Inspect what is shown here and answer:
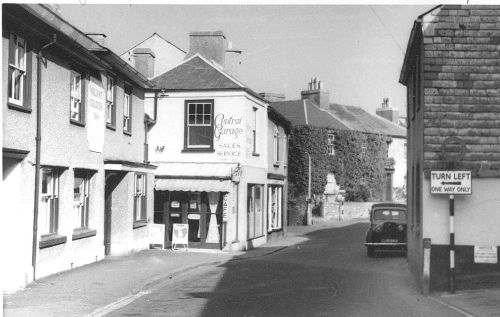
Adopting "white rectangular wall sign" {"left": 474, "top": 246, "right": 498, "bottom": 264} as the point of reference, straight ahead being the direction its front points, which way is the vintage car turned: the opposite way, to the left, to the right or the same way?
the same way

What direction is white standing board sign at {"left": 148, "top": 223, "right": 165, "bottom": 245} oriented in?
toward the camera

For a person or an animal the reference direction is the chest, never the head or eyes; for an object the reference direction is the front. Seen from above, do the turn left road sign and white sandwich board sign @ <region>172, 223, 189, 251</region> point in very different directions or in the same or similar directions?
same or similar directions

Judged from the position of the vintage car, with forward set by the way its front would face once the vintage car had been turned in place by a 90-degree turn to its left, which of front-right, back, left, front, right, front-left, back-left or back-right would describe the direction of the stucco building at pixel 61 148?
back-right

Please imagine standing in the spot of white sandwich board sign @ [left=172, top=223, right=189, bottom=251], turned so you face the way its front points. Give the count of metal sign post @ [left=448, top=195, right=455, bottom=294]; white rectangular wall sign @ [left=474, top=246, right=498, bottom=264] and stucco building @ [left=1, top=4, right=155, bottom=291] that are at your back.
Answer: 0

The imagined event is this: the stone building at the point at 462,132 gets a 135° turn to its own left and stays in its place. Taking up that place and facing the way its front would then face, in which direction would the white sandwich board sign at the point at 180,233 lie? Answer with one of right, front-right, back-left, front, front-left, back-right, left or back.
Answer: back

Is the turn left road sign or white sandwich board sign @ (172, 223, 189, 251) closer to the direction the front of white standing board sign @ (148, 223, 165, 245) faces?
the turn left road sign

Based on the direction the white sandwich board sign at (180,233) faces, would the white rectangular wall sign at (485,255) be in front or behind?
in front

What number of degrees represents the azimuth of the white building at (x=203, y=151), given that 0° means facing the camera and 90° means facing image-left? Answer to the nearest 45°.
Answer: approximately 0°

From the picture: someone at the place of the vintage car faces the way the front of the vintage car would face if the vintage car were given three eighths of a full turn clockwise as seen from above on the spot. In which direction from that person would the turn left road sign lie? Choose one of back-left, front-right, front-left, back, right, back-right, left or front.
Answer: back-left

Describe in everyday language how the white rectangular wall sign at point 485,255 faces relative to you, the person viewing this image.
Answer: facing the viewer

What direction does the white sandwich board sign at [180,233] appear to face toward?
toward the camera

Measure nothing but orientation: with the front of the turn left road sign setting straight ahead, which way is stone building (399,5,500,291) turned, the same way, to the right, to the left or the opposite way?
to the right

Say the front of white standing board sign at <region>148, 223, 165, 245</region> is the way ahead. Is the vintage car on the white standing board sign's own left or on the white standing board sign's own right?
on the white standing board sign's own left

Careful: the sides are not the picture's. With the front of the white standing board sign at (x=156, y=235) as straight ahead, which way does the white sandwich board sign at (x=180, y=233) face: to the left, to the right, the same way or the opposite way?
the same way
